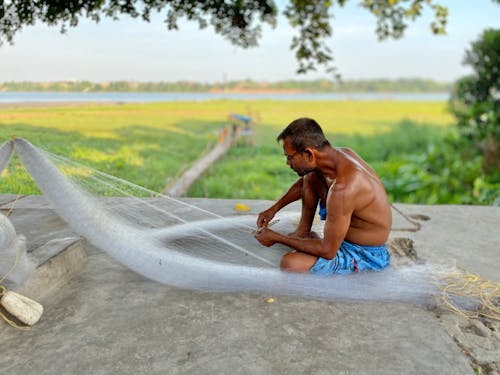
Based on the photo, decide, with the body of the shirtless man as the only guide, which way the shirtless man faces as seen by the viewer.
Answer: to the viewer's left

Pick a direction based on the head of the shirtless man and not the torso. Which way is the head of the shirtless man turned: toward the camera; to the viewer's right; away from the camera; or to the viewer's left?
to the viewer's left

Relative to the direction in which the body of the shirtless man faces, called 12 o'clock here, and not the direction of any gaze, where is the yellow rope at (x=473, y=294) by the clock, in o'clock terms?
The yellow rope is roughly at 6 o'clock from the shirtless man.
